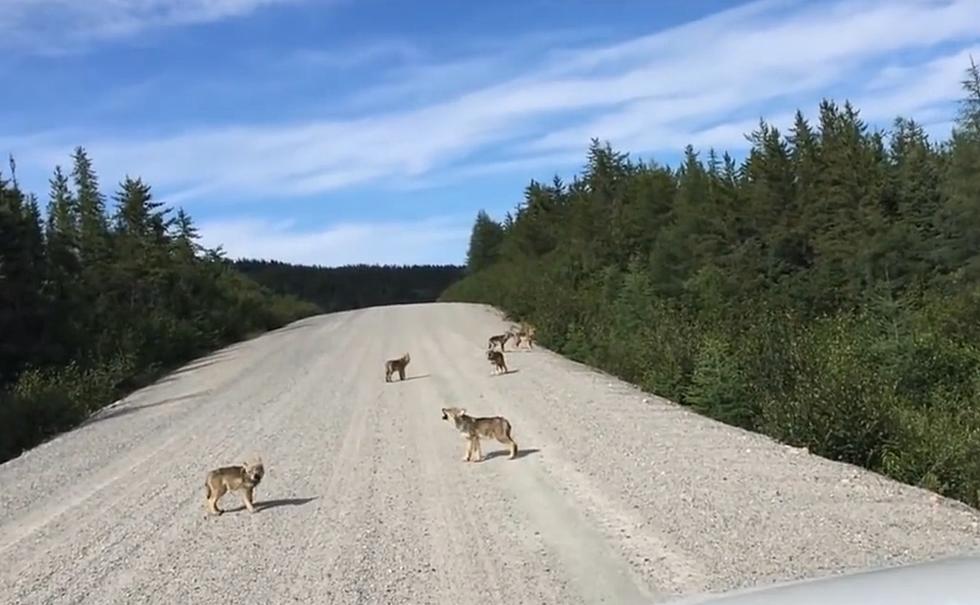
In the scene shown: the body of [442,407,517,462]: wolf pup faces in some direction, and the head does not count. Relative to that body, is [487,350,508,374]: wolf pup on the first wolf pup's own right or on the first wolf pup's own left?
on the first wolf pup's own right

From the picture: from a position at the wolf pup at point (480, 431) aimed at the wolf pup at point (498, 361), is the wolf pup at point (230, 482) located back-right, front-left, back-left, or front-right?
back-left

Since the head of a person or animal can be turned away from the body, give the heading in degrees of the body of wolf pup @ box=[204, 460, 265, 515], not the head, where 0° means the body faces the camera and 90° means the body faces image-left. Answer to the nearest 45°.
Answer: approximately 270°

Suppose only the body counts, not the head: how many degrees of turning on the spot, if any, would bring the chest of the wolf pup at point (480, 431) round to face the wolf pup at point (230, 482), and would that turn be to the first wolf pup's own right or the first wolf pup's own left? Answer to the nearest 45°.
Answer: approximately 45° to the first wolf pup's own left

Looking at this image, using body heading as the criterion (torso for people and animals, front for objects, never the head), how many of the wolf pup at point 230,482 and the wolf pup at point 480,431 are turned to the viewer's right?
1

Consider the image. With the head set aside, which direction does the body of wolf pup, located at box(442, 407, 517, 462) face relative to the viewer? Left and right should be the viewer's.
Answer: facing to the left of the viewer

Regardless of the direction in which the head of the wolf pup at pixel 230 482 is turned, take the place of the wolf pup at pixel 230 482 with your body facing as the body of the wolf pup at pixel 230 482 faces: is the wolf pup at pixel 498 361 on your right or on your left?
on your left

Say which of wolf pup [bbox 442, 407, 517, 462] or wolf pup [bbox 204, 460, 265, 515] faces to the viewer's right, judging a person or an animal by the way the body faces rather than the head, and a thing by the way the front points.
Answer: wolf pup [bbox 204, 460, 265, 515]

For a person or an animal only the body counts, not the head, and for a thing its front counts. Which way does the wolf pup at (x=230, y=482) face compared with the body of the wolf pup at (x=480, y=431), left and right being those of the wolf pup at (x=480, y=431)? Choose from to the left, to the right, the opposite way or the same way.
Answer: the opposite way
